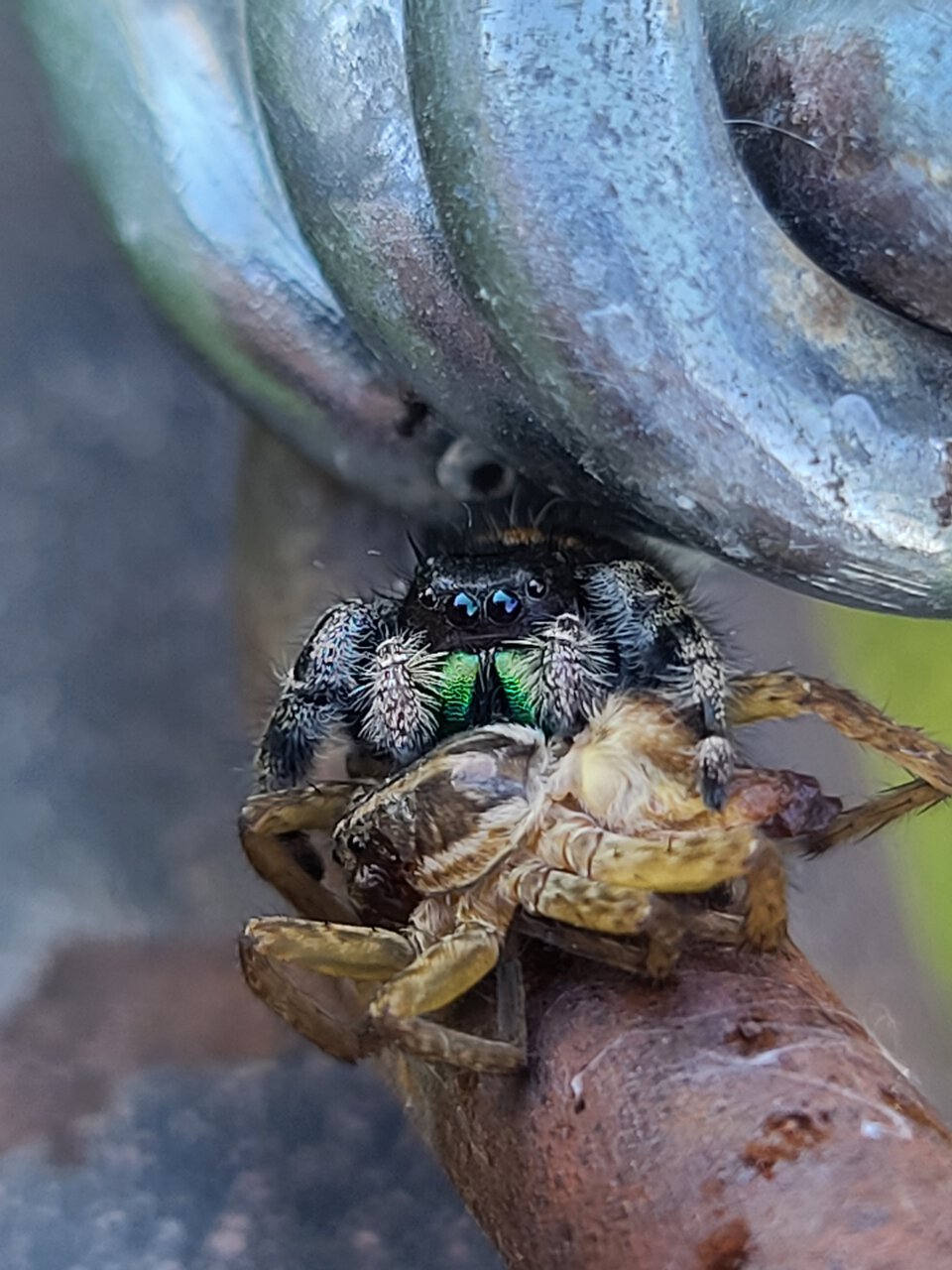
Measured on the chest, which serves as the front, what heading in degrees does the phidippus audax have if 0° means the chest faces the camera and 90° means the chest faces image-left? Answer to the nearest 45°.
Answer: approximately 0°
